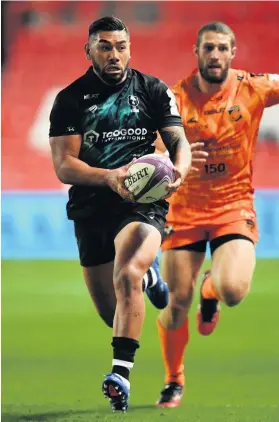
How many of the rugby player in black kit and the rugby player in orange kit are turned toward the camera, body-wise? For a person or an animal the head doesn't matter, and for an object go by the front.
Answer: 2

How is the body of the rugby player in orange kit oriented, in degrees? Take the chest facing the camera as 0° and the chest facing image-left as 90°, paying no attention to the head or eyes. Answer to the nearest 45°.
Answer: approximately 0°

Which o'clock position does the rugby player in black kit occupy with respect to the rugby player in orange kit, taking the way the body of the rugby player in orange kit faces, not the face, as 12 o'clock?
The rugby player in black kit is roughly at 1 o'clock from the rugby player in orange kit.

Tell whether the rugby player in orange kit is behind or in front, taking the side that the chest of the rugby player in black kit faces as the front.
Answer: behind

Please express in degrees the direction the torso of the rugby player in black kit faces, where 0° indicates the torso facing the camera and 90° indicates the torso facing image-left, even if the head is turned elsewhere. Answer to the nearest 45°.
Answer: approximately 0°
